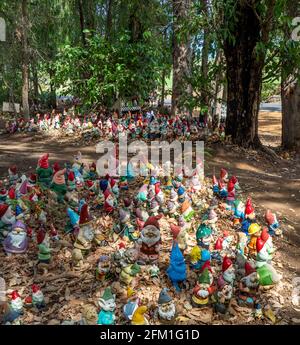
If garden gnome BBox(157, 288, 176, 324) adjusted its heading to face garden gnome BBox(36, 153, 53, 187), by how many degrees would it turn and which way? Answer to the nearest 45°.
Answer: approximately 135° to its right

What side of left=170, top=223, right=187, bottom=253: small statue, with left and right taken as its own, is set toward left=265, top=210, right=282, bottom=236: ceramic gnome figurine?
left

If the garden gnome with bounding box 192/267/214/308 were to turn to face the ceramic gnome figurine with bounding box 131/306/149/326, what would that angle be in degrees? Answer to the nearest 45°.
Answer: approximately 45° to its right

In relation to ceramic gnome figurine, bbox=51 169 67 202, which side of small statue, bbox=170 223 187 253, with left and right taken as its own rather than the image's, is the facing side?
back

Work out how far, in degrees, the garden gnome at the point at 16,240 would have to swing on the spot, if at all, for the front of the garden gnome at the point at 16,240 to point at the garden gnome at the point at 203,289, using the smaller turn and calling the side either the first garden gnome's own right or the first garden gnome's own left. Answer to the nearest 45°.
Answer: approximately 45° to the first garden gnome's own left

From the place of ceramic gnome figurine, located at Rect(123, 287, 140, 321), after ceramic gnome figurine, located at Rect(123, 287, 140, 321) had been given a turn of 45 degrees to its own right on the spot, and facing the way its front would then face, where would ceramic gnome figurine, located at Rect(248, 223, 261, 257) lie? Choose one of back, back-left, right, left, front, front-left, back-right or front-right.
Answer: back-left

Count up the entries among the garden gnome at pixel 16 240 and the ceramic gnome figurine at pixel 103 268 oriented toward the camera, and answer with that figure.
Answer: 2

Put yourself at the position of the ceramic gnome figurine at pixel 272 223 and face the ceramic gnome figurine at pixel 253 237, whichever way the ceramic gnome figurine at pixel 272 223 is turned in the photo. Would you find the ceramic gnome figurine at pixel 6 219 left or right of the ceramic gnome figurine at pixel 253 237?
right

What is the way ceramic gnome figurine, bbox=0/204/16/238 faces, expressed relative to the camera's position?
facing the viewer and to the right of the viewer

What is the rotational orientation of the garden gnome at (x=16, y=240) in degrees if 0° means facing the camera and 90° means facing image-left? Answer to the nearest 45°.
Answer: approximately 0°

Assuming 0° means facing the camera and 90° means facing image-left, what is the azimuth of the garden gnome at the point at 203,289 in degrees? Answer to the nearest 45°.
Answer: approximately 0°

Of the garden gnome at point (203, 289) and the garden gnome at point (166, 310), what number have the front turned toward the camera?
2

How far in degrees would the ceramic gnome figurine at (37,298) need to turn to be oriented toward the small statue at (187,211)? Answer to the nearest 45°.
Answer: approximately 90° to its left
